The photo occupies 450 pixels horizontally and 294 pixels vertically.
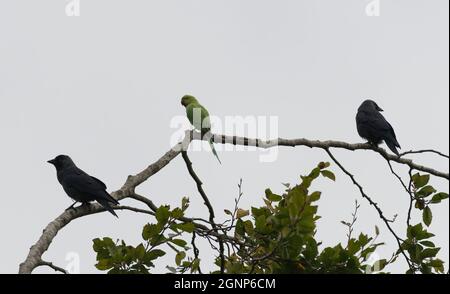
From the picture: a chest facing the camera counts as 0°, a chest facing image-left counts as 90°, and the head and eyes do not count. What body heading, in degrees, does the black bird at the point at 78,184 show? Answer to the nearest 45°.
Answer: approximately 90°

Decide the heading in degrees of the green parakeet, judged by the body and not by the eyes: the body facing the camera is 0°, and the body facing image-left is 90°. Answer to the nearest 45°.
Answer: approximately 90°

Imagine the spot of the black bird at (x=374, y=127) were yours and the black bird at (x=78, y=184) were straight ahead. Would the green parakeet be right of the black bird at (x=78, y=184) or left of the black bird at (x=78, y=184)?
right

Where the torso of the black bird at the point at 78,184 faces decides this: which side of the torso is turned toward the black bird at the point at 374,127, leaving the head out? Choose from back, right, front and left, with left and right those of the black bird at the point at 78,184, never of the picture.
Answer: back

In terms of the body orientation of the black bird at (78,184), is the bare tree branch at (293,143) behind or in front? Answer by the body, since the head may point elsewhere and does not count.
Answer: behind

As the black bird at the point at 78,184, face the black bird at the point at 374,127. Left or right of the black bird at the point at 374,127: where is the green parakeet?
left

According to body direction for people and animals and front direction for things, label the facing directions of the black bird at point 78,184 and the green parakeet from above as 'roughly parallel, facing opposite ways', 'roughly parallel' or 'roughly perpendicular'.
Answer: roughly parallel

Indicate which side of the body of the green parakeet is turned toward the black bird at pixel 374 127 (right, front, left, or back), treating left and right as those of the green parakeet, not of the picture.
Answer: back

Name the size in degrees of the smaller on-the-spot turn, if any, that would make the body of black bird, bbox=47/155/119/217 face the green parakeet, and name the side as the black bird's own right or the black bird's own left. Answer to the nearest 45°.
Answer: approximately 135° to the black bird's own right

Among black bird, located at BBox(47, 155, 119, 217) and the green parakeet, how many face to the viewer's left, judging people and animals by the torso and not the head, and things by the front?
2
